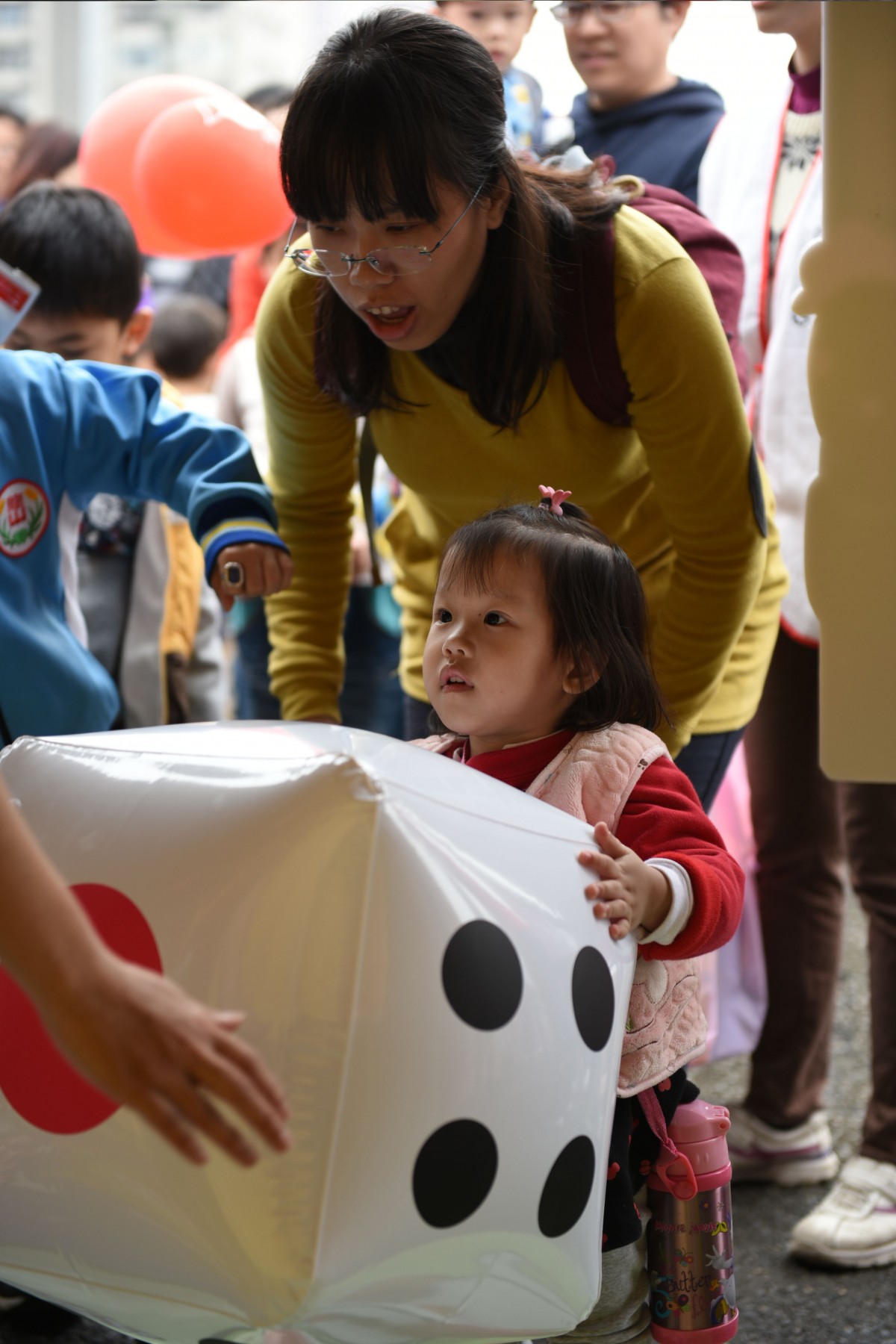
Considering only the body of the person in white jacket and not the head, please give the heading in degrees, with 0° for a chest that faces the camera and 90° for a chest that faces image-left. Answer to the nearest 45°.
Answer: approximately 45°

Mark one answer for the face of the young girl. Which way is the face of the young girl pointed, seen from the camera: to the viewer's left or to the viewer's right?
to the viewer's left

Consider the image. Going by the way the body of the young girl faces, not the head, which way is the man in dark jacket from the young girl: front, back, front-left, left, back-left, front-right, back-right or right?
back-right

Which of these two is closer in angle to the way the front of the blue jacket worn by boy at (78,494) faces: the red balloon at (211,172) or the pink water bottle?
the pink water bottle

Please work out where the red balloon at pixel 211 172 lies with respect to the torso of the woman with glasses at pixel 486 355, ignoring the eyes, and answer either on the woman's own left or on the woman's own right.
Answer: on the woman's own right
